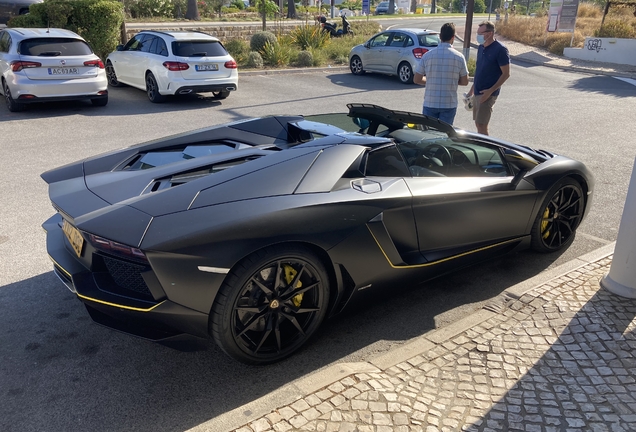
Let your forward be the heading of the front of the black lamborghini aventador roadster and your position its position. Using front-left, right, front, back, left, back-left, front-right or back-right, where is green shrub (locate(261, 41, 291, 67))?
front-left

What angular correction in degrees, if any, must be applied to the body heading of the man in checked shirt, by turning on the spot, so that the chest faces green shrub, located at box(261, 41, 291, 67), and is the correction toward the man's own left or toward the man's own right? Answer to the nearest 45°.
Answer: approximately 45° to the man's own left

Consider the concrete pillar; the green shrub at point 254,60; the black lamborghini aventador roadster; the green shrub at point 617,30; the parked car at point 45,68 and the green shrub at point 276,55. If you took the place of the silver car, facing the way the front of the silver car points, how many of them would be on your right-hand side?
1

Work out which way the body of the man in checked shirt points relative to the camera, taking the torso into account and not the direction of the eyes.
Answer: away from the camera

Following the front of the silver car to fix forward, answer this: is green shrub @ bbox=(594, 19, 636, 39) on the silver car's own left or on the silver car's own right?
on the silver car's own right

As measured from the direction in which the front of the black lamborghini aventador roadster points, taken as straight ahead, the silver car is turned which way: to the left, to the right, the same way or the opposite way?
to the left

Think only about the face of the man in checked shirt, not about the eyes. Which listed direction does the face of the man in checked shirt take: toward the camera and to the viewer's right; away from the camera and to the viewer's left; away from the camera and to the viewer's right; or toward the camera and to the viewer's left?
away from the camera and to the viewer's right

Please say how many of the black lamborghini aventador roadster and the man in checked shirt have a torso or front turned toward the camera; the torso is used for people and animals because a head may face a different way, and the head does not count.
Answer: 0

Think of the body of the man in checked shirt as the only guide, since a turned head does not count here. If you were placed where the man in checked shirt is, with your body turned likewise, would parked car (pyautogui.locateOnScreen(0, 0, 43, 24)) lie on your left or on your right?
on your left

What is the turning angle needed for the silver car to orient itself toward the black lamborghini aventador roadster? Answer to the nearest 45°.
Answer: approximately 135° to its left

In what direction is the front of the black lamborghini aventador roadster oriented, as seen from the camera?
facing away from the viewer and to the right of the viewer

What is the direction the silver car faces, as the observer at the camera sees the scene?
facing away from the viewer and to the left of the viewer

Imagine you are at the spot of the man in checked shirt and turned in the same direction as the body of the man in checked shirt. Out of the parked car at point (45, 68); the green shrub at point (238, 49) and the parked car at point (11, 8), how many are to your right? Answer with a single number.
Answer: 0

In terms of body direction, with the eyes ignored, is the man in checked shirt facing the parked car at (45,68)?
no

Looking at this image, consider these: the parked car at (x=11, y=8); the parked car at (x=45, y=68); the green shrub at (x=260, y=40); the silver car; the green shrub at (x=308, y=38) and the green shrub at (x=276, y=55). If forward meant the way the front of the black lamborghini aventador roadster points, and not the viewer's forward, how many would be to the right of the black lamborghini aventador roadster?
0

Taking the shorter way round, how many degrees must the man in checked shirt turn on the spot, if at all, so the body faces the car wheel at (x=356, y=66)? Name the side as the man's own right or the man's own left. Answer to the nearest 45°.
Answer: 0° — they already face it

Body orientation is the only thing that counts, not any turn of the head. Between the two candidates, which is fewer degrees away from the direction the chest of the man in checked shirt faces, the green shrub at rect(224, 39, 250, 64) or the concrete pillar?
the green shrub

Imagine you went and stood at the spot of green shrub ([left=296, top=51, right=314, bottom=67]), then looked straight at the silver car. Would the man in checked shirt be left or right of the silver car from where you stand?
right

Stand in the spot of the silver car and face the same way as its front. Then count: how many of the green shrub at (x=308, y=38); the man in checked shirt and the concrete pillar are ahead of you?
1

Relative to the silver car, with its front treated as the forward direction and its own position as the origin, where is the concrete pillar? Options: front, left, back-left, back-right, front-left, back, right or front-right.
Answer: back-left

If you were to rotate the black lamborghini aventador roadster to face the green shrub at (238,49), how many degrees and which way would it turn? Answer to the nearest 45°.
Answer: approximately 45° to its left

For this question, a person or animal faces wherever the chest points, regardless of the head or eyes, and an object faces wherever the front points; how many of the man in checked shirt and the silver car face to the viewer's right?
0

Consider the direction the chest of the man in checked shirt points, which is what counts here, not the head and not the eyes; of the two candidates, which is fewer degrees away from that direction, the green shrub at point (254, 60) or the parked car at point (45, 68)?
the green shrub
